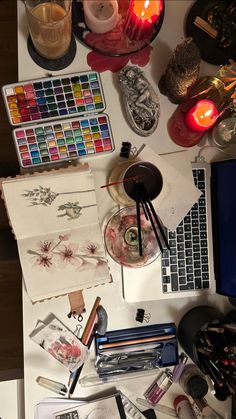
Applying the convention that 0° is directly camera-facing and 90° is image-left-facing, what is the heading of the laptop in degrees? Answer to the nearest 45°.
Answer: approximately 90°
